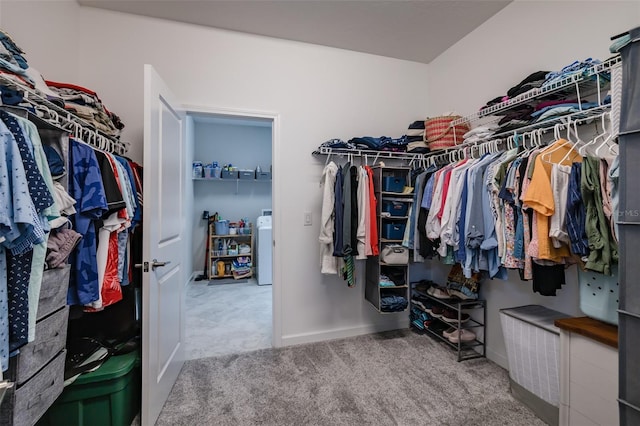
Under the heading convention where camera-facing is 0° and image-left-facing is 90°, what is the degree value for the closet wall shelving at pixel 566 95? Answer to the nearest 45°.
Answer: approximately 45°

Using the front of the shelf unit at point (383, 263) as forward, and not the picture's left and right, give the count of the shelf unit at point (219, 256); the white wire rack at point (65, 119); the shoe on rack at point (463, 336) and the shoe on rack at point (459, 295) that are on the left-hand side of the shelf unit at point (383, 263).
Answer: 2

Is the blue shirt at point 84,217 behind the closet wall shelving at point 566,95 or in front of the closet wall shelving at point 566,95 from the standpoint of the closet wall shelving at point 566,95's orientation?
in front

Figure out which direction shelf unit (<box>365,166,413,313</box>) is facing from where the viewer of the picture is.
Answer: facing the viewer

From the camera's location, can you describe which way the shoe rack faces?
facing the viewer and to the left of the viewer

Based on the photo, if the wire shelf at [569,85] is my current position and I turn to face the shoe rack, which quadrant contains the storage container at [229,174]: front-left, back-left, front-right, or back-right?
front-left
